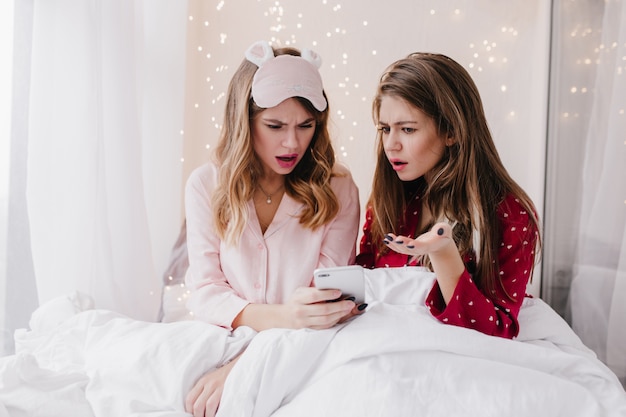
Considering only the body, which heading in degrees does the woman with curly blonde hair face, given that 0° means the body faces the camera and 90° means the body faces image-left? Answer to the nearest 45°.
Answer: approximately 0°

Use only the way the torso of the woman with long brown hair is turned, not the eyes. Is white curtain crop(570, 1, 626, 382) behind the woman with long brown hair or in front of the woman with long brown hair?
behind

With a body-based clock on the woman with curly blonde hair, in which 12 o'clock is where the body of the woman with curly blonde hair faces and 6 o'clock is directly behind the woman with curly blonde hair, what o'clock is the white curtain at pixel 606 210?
The white curtain is roughly at 9 o'clock from the woman with curly blonde hair.

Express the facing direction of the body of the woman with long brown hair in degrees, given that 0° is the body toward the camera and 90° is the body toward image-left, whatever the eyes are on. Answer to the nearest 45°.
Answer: approximately 45°

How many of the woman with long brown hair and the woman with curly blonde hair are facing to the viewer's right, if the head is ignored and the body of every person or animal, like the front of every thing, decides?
0

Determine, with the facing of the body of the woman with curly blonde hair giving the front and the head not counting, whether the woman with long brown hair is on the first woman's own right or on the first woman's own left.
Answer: on the first woman's own left

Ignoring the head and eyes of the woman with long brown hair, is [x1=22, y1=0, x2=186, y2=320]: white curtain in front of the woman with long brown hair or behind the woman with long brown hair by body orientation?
in front

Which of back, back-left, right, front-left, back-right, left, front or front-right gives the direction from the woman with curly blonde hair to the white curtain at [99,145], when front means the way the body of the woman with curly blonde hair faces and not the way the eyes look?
right
